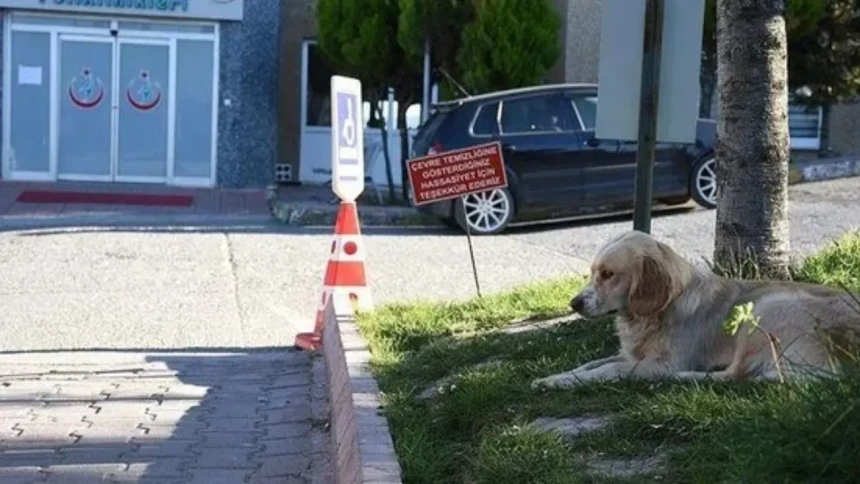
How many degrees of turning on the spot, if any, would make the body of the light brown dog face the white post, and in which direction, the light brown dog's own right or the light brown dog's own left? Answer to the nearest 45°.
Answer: approximately 90° to the light brown dog's own right

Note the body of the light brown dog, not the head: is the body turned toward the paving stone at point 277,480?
yes

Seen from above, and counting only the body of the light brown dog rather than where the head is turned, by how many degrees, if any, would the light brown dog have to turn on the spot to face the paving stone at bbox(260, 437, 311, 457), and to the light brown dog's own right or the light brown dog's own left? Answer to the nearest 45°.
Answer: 0° — it already faces it

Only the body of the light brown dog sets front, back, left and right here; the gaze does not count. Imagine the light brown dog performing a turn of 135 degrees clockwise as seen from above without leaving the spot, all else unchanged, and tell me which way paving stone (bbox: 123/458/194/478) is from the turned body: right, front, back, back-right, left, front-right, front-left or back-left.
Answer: back-left

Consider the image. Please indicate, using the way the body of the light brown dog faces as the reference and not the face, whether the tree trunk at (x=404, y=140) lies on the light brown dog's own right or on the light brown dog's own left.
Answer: on the light brown dog's own right

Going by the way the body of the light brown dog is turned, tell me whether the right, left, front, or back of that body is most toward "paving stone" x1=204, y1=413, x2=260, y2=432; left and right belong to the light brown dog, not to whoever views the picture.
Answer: front

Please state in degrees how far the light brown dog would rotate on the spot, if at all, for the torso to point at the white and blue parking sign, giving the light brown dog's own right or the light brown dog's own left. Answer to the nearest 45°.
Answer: approximately 45° to the light brown dog's own right

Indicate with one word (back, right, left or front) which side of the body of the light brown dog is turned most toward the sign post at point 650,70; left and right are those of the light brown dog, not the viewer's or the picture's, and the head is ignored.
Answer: right

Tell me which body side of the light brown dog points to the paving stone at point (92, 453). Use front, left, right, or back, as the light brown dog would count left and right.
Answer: front

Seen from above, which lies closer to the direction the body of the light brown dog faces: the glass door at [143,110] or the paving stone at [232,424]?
the paving stone

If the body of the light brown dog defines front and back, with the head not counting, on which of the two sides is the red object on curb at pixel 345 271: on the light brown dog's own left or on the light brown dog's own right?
on the light brown dog's own right

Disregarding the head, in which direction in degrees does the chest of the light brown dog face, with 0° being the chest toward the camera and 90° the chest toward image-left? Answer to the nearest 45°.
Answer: approximately 90°
